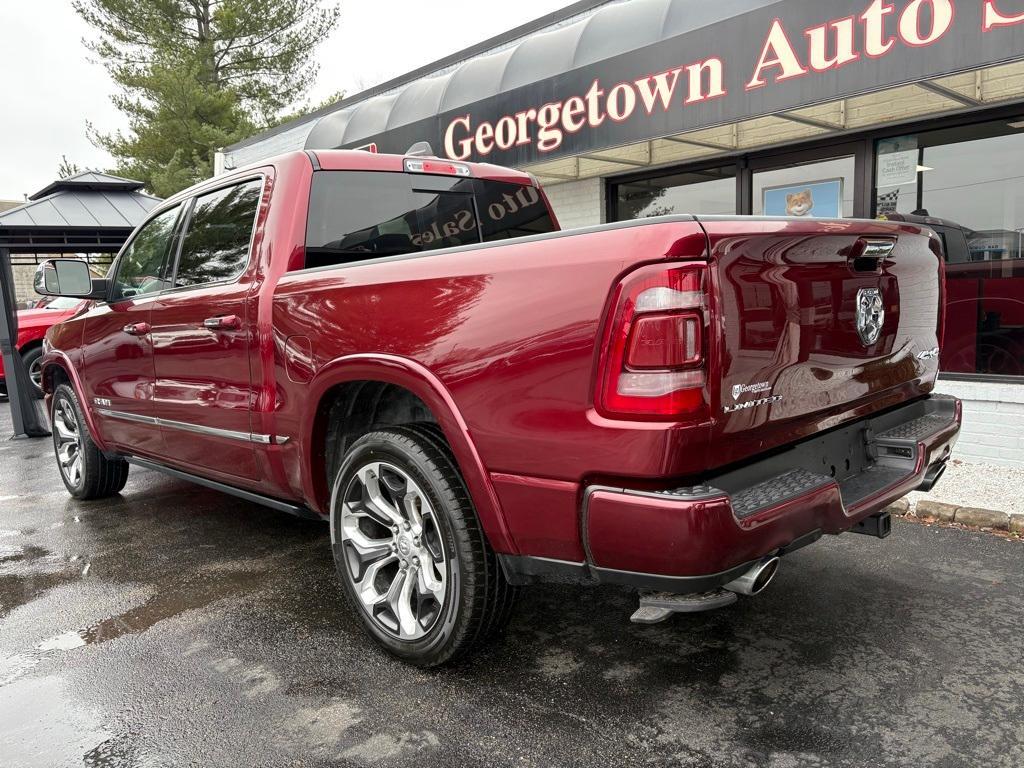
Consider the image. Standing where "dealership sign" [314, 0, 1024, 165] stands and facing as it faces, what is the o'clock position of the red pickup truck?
The red pickup truck is roughly at 11 o'clock from the dealership sign.

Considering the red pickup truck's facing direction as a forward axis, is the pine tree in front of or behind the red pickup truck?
in front

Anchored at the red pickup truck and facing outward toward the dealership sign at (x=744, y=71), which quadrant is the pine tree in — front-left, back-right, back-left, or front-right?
front-left

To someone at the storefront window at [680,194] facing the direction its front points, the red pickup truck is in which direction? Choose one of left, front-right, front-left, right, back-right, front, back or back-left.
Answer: front-left

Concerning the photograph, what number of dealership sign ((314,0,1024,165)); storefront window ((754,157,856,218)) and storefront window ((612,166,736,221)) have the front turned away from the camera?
0

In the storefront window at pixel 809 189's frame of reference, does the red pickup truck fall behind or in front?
in front

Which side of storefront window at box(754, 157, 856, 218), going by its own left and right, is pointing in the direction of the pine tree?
right

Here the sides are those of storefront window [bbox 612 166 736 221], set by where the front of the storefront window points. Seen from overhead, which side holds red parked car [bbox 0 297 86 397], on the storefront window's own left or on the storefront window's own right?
on the storefront window's own right

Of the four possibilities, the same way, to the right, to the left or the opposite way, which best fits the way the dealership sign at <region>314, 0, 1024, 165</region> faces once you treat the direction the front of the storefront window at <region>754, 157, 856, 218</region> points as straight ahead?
the same way

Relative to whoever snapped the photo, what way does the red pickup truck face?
facing away from the viewer and to the left of the viewer

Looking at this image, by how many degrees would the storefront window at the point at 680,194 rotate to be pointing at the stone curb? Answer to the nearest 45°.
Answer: approximately 45° to its left

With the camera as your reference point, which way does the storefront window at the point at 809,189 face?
facing the viewer and to the left of the viewer

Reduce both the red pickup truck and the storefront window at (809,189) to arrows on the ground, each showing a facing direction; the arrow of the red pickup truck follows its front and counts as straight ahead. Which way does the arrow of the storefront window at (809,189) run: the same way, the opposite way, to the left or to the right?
to the left

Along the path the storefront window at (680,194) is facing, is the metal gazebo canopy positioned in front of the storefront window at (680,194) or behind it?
in front

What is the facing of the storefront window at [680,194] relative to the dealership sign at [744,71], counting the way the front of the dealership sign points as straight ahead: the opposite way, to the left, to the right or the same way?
the same way

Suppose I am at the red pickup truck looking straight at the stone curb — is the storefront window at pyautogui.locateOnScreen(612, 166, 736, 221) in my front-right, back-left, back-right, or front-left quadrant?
front-left

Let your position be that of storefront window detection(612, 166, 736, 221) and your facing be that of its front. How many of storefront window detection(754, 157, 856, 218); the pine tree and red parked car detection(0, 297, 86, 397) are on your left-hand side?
1

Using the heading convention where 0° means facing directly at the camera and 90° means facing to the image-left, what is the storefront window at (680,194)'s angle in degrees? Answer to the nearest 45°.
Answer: approximately 45°
